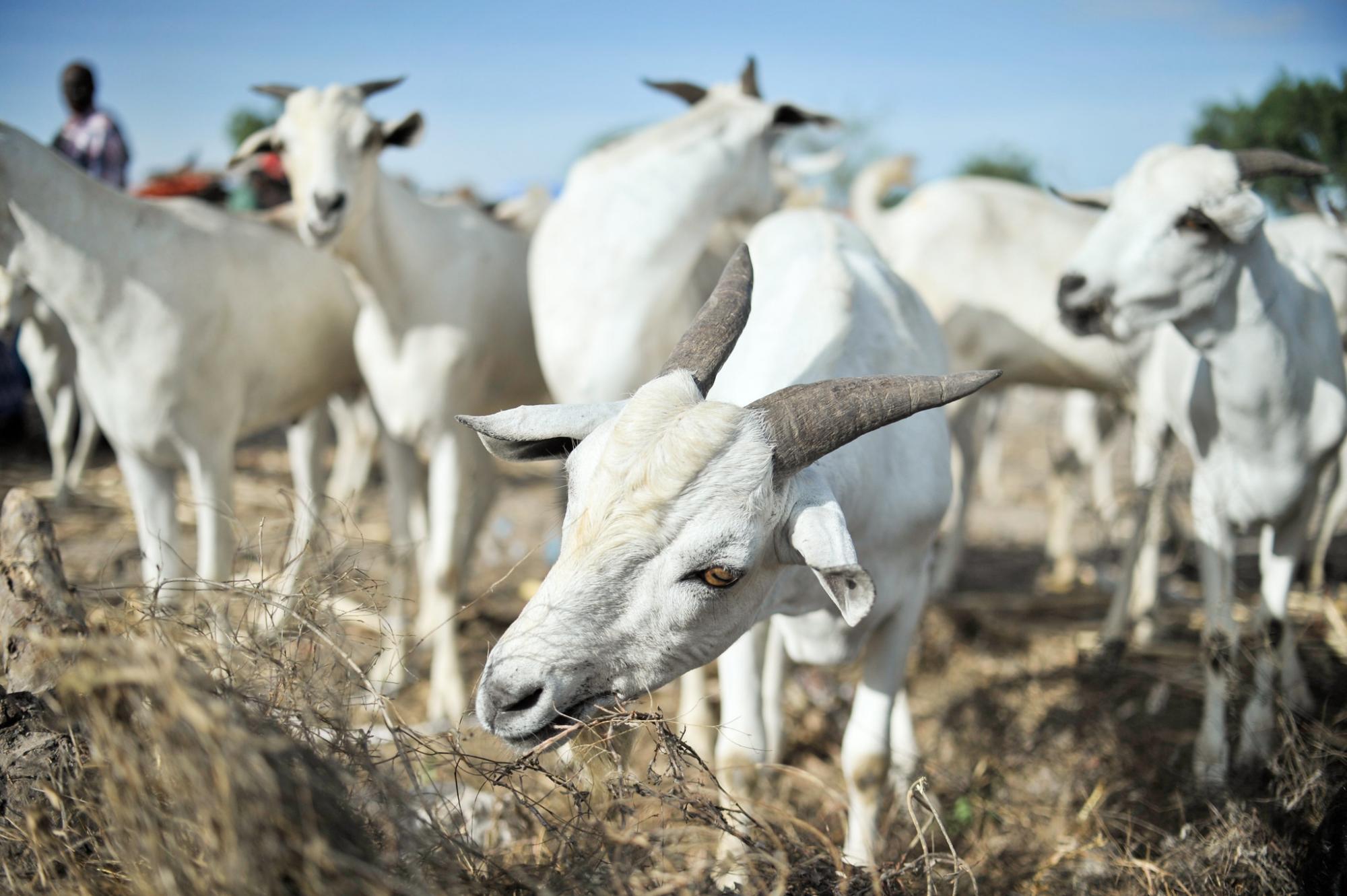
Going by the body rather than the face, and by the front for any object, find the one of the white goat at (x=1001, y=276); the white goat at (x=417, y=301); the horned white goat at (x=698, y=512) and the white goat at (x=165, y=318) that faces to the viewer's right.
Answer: the white goat at (x=1001, y=276)

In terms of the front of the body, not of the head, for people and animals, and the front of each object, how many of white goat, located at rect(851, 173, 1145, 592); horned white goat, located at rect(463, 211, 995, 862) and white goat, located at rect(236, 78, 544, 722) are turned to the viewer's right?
1

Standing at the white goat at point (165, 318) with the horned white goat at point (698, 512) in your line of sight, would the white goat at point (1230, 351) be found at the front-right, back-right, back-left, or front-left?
front-left

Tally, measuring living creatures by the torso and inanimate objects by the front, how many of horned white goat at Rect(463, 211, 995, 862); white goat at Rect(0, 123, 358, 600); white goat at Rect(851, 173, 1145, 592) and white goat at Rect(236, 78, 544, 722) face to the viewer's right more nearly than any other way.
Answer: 1

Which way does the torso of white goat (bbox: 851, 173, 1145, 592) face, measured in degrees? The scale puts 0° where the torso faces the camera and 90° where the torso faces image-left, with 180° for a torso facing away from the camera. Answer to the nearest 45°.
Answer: approximately 270°

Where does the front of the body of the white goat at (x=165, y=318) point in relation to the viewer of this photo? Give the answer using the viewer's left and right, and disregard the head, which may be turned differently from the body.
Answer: facing the viewer and to the left of the viewer

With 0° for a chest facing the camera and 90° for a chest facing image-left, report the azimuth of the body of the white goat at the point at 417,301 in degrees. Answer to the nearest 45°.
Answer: approximately 45°

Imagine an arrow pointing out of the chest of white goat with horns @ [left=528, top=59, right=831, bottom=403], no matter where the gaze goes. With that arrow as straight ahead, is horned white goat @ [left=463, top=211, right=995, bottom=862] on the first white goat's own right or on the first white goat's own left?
on the first white goat's own right

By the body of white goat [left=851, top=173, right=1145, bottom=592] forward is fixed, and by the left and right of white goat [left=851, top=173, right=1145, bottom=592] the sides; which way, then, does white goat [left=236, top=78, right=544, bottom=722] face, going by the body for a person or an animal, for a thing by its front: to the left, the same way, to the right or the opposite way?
to the right

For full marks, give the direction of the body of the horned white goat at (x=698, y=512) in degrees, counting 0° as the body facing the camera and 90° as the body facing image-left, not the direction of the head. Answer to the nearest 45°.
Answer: approximately 45°

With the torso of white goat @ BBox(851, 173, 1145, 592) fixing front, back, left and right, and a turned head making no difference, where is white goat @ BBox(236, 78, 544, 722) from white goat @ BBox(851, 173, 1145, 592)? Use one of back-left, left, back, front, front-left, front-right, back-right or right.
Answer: back-right

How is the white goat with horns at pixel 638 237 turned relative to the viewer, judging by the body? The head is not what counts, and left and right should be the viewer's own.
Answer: facing away from the viewer and to the right of the viewer
